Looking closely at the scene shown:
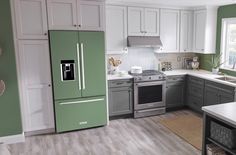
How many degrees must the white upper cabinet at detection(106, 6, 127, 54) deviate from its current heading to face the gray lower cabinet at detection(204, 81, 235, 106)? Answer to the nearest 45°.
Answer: approximately 90° to its left

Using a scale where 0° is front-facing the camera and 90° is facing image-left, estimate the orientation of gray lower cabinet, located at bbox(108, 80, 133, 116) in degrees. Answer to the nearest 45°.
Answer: approximately 0°

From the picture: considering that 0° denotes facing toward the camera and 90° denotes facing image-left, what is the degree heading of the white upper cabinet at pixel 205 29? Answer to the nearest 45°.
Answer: approximately 45°

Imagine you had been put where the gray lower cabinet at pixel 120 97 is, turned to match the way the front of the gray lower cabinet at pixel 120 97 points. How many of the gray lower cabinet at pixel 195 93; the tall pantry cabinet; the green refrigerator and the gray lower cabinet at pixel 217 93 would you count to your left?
2

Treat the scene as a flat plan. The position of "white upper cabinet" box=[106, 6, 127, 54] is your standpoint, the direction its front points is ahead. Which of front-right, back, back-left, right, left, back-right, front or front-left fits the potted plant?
left

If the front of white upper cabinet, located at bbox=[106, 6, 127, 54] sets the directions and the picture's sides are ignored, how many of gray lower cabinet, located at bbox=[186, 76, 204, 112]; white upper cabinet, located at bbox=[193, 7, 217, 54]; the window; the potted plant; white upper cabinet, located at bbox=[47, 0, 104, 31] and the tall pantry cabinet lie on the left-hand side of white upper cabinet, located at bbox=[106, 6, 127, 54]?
4
